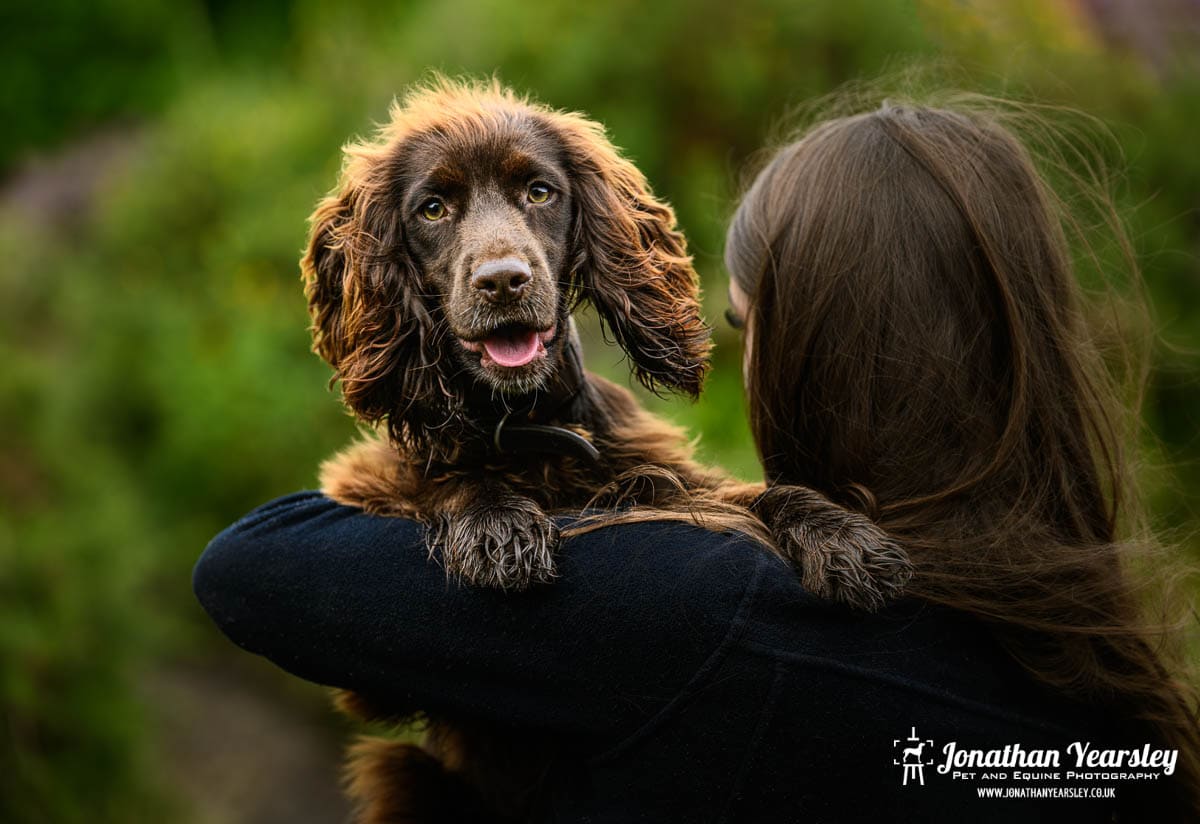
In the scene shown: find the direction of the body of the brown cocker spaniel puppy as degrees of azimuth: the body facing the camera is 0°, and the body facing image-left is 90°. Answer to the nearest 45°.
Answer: approximately 0°

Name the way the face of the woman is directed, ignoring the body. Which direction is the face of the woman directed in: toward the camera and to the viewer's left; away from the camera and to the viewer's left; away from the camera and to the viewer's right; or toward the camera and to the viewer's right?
away from the camera and to the viewer's left
